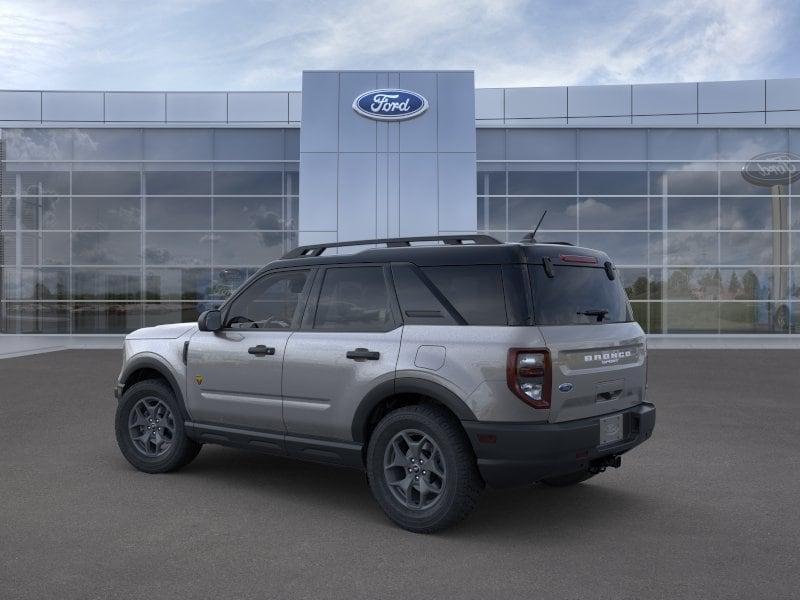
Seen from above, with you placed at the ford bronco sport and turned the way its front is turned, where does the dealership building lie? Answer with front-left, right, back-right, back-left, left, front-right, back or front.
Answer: front-right

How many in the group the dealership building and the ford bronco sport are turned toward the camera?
1

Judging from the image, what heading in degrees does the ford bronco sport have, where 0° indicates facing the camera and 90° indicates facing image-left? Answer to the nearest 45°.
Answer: approximately 135°

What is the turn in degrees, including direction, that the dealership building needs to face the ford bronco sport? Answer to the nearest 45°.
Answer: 0° — it already faces it

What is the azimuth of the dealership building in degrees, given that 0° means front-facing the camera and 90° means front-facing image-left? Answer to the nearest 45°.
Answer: approximately 0°
